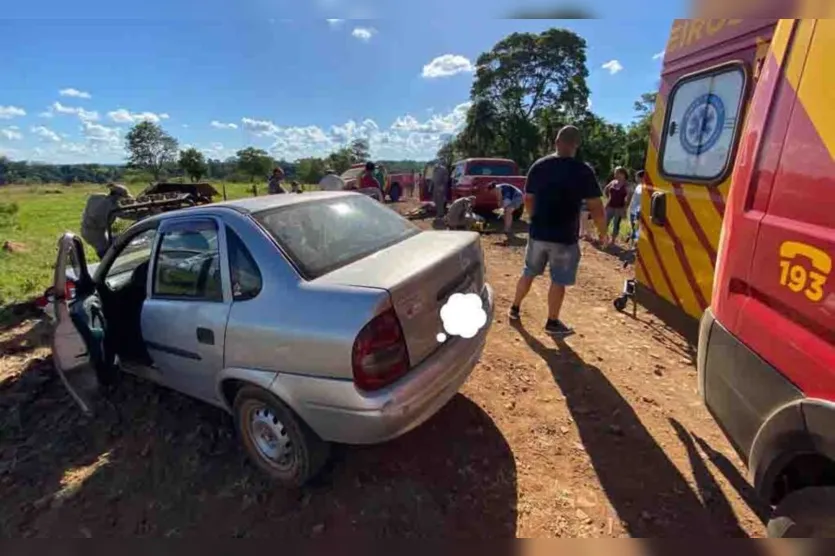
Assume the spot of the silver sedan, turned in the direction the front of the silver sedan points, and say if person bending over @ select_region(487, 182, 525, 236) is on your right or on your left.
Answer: on your right

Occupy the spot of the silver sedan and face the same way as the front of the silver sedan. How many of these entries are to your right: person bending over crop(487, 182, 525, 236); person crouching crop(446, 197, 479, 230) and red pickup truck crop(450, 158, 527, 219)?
3

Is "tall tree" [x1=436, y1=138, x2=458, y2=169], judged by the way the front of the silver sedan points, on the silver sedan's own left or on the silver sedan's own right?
on the silver sedan's own right

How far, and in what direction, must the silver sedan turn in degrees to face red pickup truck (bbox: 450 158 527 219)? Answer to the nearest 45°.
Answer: approximately 90° to its right

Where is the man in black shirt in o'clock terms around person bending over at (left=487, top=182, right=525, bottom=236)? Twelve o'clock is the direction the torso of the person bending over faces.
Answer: The man in black shirt is roughly at 9 o'clock from the person bending over.

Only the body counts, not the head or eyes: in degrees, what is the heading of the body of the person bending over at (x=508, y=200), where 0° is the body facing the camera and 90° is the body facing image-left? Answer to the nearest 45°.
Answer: approximately 90°

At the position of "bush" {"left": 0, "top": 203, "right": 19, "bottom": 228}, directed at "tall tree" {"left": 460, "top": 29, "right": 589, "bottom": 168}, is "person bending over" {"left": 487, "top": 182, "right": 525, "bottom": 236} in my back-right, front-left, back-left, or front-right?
front-right

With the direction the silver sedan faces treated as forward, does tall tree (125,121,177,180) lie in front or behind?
in front

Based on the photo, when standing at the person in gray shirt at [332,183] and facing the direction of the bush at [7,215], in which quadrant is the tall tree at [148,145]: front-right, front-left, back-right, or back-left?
front-right

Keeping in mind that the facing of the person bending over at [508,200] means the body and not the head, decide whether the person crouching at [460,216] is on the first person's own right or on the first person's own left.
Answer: on the first person's own left

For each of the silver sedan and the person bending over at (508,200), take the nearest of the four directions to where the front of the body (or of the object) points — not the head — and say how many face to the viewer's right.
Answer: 0

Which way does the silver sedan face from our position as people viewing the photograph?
facing away from the viewer and to the left of the viewer
